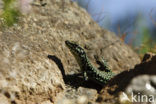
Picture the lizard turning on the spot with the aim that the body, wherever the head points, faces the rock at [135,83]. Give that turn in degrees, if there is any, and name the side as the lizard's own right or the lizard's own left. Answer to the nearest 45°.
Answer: approximately 135° to the lizard's own left

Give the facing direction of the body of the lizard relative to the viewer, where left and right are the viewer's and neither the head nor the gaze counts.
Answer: facing to the left of the viewer
